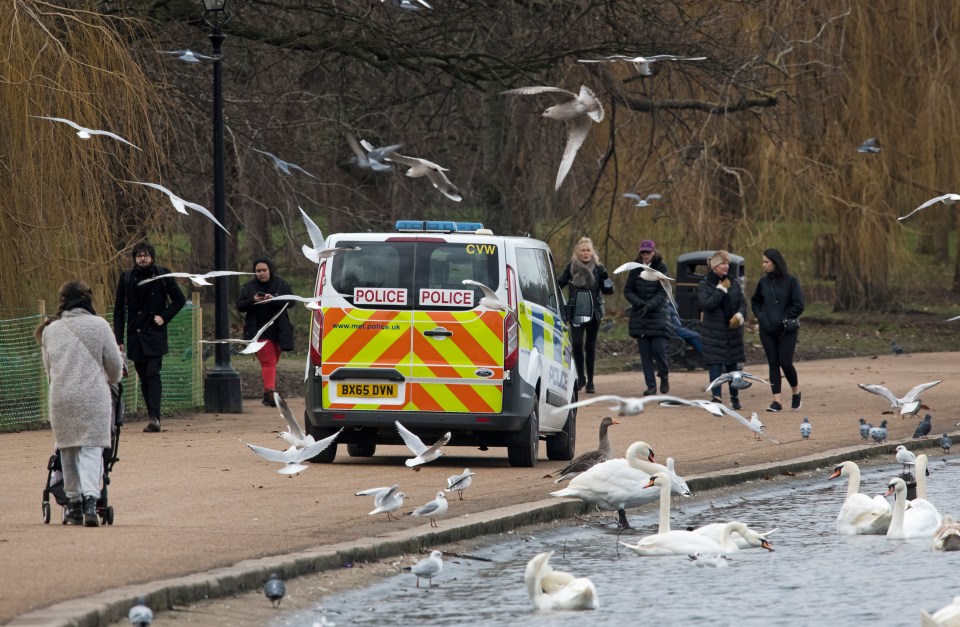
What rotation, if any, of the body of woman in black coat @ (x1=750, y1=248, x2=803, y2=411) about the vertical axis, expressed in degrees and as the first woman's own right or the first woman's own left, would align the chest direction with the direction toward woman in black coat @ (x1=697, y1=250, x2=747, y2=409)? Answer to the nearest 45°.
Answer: approximately 45° to the first woman's own right

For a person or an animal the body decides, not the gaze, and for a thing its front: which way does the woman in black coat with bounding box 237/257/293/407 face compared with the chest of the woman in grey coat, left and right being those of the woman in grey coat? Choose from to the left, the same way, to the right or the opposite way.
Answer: the opposite way

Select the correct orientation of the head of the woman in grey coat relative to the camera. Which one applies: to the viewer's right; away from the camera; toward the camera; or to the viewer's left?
away from the camera

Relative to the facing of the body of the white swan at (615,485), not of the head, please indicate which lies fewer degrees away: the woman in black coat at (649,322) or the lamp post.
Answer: the woman in black coat

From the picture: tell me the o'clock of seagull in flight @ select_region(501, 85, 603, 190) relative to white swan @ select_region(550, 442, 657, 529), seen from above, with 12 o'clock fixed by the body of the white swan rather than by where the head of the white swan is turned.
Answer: The seagull in flight is roughly at 9 o'clock from the white swan.

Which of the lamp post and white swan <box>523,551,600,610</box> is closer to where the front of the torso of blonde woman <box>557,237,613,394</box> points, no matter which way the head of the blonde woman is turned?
the white swan

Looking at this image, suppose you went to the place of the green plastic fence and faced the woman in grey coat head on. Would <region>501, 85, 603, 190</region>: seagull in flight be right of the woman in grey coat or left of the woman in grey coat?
left

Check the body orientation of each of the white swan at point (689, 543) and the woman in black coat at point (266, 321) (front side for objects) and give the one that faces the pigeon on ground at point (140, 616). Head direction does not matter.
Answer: the woman in black coat

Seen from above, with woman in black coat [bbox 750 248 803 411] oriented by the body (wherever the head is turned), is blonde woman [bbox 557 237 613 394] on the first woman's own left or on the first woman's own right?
on the first woman's own right

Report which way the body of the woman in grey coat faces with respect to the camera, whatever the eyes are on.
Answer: away from the camera
